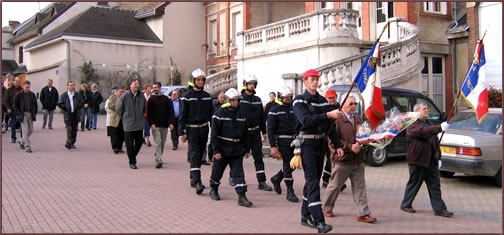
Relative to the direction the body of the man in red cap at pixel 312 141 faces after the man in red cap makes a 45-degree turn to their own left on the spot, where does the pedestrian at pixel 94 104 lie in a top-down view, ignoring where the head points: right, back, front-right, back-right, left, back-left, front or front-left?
back-left

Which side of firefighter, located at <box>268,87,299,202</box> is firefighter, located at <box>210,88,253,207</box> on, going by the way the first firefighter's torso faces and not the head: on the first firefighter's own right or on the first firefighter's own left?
on the first firefighter's own right

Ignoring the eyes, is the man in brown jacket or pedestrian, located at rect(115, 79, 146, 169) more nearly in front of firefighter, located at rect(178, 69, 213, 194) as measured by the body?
the man in brown jacket

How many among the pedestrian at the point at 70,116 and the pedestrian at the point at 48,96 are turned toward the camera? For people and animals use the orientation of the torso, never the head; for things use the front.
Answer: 2

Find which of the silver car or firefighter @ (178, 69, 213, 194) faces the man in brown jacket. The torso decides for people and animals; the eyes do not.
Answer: the firefighter

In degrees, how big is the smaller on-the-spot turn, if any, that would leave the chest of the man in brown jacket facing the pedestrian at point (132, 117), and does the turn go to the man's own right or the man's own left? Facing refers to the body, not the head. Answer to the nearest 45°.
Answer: approximately 180°

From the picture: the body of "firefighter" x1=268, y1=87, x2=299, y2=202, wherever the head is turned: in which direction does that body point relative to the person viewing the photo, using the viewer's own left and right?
facing the viewer and to the right of the viewer

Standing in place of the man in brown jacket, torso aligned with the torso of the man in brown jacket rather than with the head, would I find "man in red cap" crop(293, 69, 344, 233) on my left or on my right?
on my right

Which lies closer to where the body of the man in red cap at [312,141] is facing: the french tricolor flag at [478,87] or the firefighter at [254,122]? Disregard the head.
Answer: the french tricolor flag
